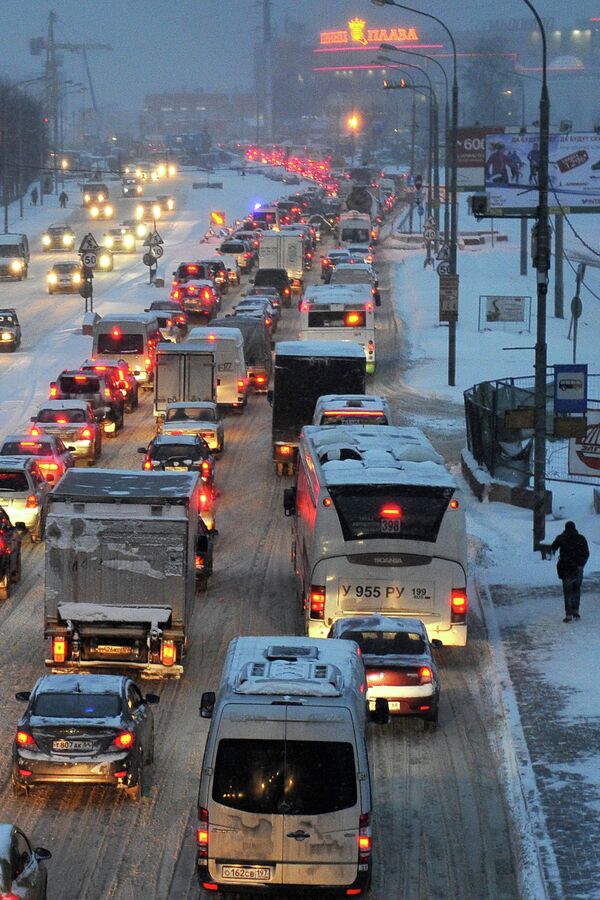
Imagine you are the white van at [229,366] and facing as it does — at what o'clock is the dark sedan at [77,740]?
The dark sedan is roughly at 6 o'clock from the white van.

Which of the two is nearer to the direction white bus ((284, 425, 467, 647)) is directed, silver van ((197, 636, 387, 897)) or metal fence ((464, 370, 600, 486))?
the metal fence

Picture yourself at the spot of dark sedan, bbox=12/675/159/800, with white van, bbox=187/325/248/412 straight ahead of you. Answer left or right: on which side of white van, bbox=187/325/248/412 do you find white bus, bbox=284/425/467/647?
right

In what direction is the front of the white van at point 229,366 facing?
away from the camera

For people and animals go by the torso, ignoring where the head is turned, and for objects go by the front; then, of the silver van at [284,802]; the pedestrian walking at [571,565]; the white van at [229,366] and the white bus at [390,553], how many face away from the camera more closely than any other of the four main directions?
4

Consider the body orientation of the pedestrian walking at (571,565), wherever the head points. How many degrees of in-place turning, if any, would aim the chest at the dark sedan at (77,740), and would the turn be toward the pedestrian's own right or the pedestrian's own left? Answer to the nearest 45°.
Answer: approximately 135° to the pedestrian's own left

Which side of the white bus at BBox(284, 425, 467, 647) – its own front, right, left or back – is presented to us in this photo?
back

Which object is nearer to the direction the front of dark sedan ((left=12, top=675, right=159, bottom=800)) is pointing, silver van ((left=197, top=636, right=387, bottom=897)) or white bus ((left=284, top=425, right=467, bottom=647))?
the white bus

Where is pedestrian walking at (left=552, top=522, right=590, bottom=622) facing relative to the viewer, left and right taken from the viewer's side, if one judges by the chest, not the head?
facing away from the viewer

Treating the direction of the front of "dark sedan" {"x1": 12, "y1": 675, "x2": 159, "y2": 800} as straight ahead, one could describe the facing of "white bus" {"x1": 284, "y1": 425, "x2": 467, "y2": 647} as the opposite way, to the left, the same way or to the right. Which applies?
the same way

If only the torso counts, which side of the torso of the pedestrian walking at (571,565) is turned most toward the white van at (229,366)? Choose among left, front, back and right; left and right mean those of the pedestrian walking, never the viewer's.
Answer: front

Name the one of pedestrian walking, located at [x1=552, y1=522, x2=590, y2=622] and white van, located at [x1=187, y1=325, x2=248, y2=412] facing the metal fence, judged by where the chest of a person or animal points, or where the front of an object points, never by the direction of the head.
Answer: the pedestrian walking

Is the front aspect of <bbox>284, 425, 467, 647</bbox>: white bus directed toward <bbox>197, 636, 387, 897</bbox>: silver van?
no

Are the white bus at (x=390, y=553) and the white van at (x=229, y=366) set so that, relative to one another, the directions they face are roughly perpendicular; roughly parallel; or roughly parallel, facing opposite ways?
roughly parallel

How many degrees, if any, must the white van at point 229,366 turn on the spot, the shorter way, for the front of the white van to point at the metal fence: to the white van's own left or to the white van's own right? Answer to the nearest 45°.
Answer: approximately 135° to the white van's own right

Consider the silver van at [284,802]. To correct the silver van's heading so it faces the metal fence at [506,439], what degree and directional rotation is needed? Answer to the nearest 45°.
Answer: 0° — it already faces it

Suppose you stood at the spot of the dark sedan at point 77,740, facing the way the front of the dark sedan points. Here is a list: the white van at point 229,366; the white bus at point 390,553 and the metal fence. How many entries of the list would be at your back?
0

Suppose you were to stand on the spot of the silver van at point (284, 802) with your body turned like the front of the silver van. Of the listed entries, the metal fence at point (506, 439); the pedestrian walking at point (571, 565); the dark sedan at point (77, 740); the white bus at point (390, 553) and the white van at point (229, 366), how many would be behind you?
0

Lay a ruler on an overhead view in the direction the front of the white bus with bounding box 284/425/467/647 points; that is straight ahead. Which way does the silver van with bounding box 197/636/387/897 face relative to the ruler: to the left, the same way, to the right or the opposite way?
the same way

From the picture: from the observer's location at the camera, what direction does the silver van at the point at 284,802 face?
facing away from the viewer

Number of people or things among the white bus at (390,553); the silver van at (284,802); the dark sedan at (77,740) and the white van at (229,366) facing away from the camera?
4

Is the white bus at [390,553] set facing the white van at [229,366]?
yes

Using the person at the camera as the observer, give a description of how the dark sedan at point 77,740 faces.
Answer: facing away from the viewer
